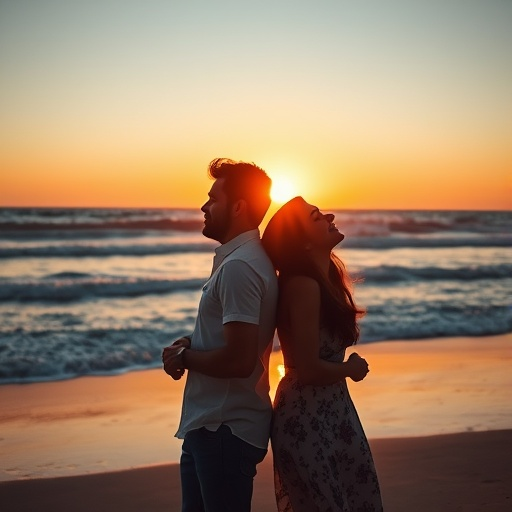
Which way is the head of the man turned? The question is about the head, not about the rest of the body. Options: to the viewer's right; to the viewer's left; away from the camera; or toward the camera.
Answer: to the viewer's left

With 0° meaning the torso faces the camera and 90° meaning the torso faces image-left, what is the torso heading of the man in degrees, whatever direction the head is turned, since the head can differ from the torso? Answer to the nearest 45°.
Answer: approximately 90°

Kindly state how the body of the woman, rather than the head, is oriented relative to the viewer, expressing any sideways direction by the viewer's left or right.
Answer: facing to the right of the viewer

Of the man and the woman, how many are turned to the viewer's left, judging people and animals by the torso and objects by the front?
1

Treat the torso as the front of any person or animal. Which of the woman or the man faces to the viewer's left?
the man

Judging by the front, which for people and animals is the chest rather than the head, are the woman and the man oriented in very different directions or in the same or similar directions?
very different directions

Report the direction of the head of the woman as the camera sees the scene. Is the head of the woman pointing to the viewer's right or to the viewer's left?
to the viewer's right
